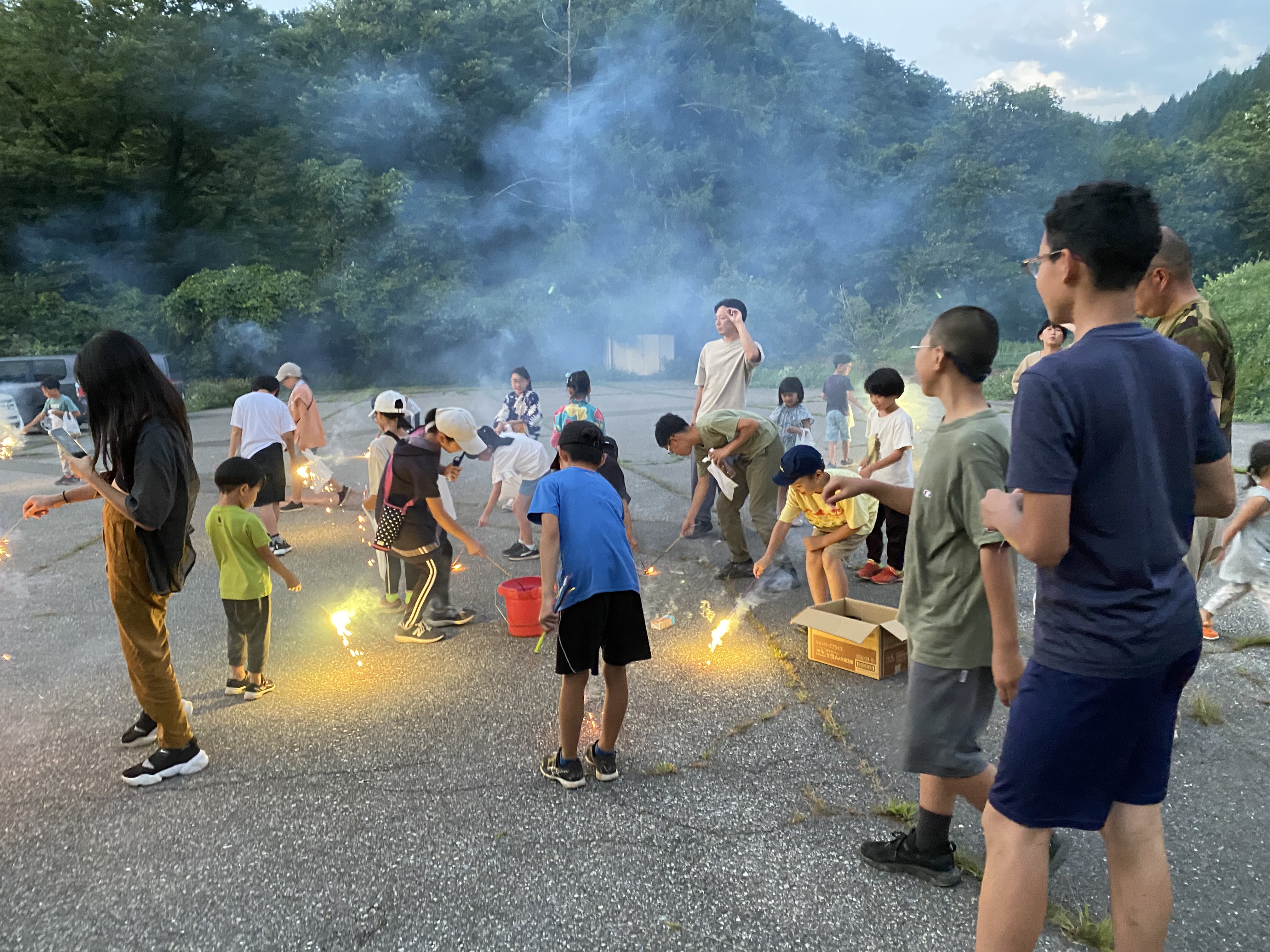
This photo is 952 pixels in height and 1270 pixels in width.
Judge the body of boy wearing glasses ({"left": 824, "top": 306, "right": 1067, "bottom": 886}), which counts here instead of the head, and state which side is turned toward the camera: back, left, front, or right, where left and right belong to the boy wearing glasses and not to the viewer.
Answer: left

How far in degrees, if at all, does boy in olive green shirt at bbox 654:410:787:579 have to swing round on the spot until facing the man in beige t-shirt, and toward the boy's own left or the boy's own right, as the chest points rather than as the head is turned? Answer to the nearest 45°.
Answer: approximately 90° to the boy's own right

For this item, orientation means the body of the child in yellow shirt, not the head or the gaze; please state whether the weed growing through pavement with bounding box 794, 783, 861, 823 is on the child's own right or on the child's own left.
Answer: on the child's own left

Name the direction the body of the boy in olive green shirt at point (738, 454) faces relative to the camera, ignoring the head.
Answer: to the viewer's left

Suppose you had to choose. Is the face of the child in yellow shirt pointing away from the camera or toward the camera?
toward the camera

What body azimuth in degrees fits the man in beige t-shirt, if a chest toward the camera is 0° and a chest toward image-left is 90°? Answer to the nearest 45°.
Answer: approximately 45°

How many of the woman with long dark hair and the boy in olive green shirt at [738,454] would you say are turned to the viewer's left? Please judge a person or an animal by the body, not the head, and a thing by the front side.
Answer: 2

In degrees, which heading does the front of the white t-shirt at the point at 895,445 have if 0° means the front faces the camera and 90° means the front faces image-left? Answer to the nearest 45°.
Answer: approximately 45°

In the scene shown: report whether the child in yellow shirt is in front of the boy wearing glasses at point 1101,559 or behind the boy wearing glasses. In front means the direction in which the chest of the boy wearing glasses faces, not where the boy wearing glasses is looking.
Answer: in front
